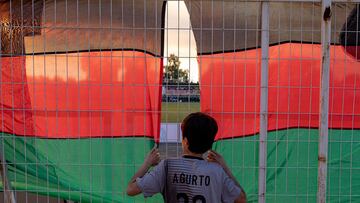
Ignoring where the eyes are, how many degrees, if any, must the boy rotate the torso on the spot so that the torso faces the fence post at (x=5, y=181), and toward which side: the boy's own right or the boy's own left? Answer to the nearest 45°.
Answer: approximately 45° to the boy's own left

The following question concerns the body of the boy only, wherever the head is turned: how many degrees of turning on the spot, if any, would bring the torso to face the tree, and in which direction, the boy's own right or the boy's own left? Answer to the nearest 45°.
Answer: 0° — they already face it

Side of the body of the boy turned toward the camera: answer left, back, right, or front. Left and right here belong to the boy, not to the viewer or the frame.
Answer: back

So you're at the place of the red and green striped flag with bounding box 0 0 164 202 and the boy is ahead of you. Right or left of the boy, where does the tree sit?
left

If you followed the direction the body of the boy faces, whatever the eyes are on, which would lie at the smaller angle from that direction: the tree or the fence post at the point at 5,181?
the tree

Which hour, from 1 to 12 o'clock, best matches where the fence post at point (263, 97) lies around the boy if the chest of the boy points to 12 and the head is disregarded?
The fence post is roughly at 1 o'clock from the boy.

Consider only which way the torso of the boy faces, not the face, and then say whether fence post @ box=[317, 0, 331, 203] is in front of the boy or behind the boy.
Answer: in front

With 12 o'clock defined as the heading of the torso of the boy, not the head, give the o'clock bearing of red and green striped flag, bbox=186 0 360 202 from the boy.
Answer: The red and green striped flag is roughly at 1 o'clock from the boy.

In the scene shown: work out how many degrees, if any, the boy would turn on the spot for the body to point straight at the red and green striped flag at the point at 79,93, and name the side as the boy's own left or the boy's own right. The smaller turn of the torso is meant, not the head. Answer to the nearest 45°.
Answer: approximately 45° to the boy's own left
